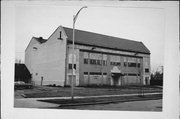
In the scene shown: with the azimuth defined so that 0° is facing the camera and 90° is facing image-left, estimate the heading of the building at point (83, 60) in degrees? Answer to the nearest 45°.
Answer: approximately 315°
